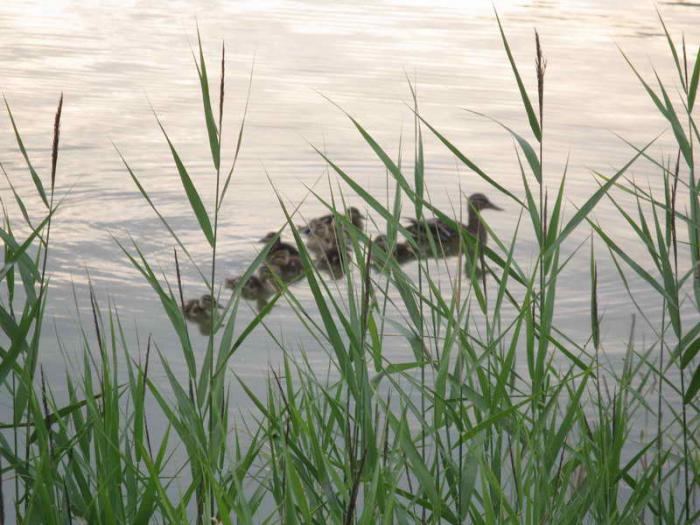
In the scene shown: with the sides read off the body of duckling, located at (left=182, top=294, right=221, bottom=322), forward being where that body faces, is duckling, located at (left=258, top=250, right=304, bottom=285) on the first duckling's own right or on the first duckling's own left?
on the first duckling's own left

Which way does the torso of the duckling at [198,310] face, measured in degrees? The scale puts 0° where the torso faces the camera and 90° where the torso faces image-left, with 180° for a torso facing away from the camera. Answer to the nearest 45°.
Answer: approximately 270°

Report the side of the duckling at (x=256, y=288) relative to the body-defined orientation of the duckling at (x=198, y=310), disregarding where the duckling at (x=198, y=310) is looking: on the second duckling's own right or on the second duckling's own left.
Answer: on the second duckling's own left
